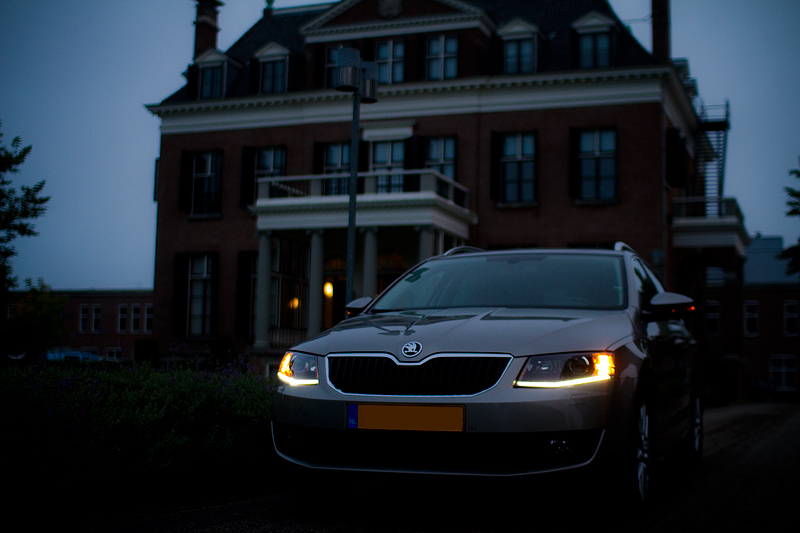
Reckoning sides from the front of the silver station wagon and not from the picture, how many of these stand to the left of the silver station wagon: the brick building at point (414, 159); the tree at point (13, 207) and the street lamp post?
0

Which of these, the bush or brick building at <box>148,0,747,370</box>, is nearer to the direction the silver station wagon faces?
the bush

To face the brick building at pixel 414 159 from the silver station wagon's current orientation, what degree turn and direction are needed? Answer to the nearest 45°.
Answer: approximately 135° to its right

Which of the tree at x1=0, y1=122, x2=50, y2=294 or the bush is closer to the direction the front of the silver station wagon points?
the bush

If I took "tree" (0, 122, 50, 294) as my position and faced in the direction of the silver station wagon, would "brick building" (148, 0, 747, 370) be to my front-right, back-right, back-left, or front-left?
front-left

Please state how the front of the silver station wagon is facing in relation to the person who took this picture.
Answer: facing the viewer and to the left of the viewer

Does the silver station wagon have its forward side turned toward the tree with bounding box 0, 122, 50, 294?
no

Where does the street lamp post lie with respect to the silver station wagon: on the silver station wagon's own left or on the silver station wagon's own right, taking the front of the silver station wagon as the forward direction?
on the silver station wagon's own right

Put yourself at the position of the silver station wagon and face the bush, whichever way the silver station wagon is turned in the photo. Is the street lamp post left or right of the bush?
right

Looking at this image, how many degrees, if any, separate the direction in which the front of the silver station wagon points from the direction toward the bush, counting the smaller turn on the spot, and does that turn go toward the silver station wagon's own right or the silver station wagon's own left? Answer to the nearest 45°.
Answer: approximately 45° to the silver station wagon's own right
